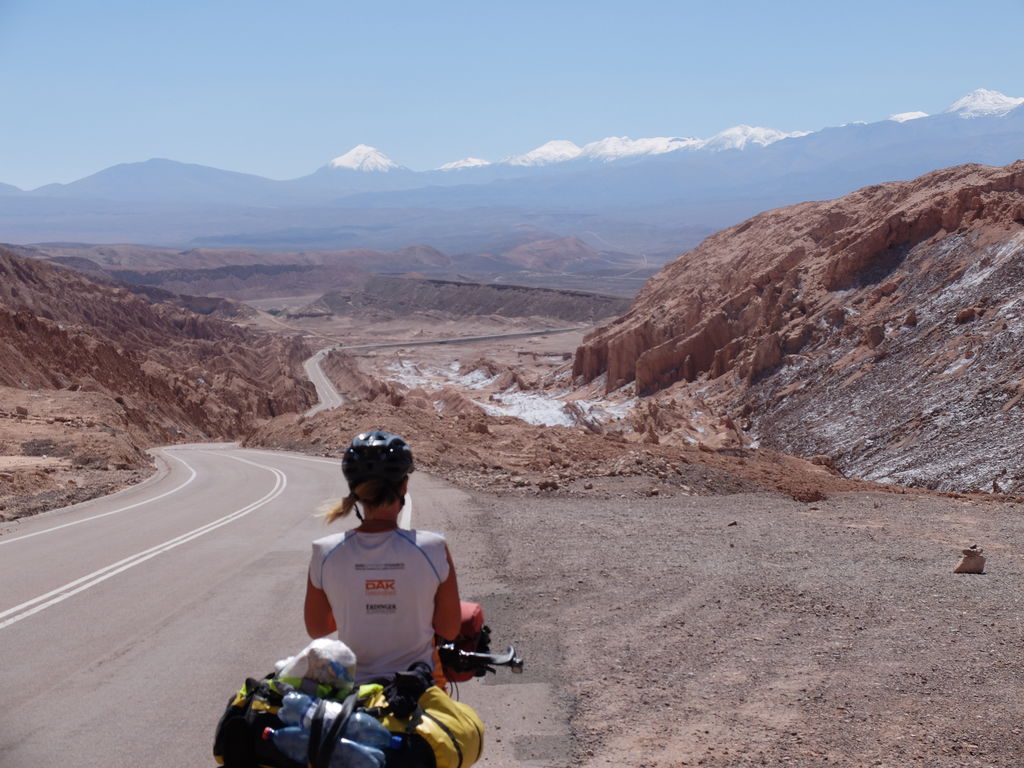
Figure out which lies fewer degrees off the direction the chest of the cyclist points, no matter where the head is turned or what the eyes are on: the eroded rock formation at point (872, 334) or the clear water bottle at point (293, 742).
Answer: the eroded rock formation

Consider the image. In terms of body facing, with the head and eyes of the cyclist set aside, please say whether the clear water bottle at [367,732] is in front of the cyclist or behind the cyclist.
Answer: behind

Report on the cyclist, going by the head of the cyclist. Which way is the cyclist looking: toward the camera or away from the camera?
away from the camera

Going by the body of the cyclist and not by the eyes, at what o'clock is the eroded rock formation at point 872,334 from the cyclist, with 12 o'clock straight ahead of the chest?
The eroded rock formation is roughly at 1 o'clock from the cyclist.

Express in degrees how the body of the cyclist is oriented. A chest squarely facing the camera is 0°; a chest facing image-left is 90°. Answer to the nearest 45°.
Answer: approximately 180°

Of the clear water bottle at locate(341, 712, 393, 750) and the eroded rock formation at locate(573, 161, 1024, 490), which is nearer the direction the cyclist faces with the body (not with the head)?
the eroded rock formation
